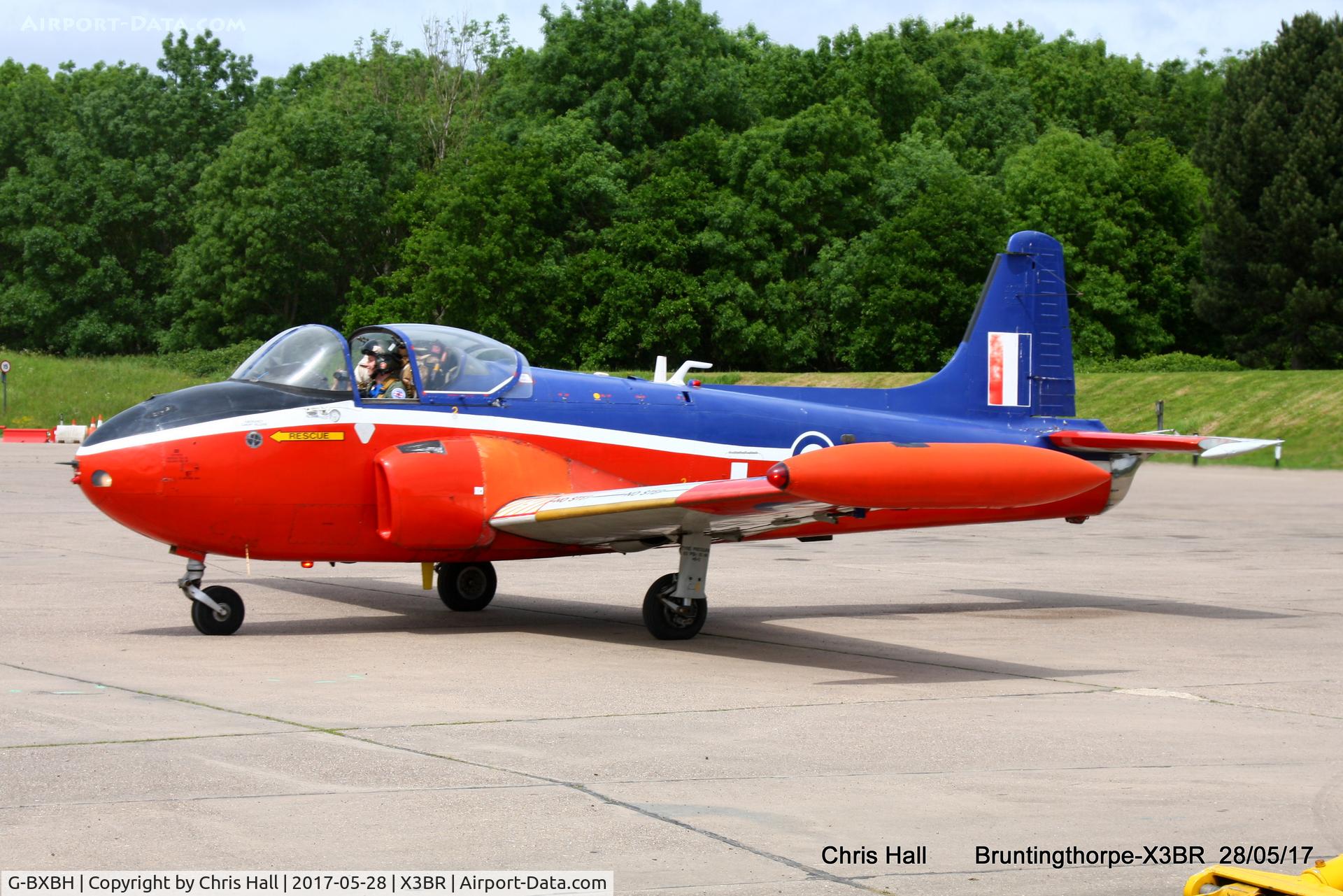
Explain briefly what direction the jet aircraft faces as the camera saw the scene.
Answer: facing the viewer and to the left of the viewer

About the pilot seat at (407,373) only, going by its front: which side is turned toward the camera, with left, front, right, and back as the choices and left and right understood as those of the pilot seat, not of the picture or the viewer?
left

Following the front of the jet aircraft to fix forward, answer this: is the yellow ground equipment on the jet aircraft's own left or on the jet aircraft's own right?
on the jet aircraft's own left

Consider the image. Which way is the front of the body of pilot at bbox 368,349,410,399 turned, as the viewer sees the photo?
to the viewer's left
